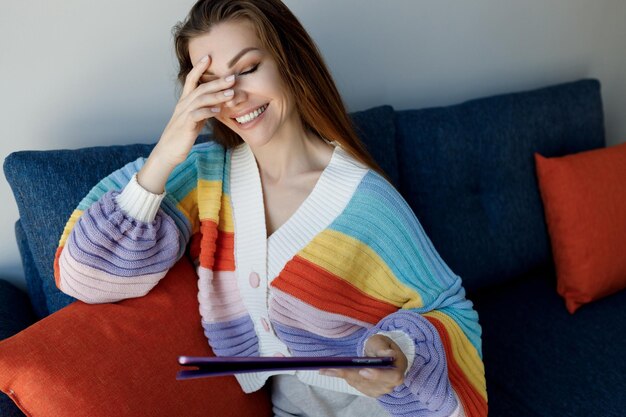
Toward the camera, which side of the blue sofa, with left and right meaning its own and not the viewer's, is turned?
front
